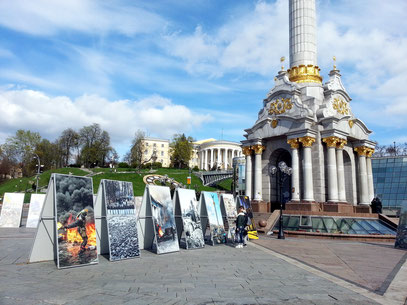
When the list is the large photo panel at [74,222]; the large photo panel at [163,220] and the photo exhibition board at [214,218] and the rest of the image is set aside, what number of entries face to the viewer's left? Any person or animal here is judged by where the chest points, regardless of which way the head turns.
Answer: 0

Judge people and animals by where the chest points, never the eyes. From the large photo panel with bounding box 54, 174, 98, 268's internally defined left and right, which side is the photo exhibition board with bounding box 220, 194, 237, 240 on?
on its left

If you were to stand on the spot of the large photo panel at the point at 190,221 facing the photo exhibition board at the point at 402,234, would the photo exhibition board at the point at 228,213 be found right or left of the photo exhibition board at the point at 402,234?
left
